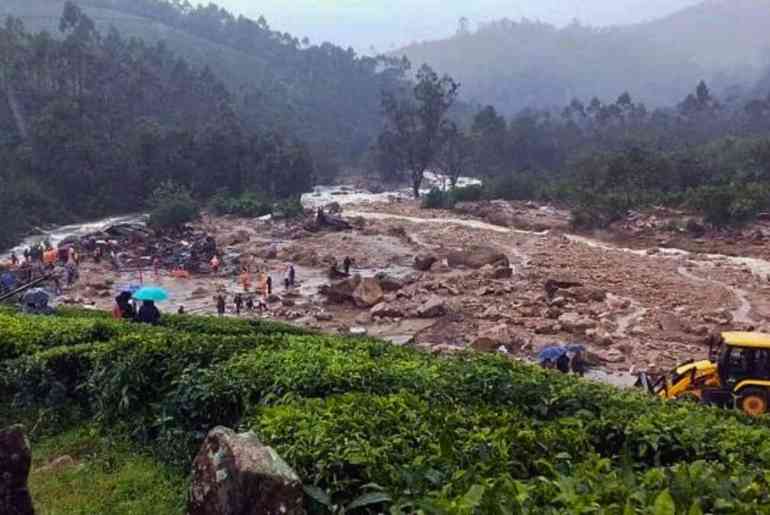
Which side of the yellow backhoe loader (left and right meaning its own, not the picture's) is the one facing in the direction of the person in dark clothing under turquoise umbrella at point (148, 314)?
front

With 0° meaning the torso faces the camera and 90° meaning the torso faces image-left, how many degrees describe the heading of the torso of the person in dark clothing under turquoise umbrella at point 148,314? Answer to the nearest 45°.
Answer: approximately 180°

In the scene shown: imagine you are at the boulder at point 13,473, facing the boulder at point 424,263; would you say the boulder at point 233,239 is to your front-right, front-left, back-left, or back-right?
front-left

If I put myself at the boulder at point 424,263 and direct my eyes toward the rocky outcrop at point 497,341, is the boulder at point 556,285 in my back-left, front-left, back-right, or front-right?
front-left

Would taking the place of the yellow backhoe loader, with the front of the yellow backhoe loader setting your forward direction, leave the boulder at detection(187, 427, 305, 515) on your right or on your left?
on your left

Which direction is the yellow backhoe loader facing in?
to the viewer's left

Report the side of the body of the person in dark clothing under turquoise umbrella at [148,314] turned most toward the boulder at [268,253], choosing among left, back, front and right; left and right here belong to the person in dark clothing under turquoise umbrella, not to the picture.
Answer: front

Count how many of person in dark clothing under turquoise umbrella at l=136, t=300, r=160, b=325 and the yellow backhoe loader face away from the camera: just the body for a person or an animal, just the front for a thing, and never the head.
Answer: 1

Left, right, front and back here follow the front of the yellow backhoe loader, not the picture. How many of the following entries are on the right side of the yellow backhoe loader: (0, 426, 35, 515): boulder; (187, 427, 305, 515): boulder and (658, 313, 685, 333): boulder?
1

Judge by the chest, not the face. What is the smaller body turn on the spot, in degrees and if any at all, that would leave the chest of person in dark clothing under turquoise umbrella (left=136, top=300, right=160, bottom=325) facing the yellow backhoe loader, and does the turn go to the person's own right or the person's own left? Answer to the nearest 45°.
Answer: approximately 135° to the person's own right

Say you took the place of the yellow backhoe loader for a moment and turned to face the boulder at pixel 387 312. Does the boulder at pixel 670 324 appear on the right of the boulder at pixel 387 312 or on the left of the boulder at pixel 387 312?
right
